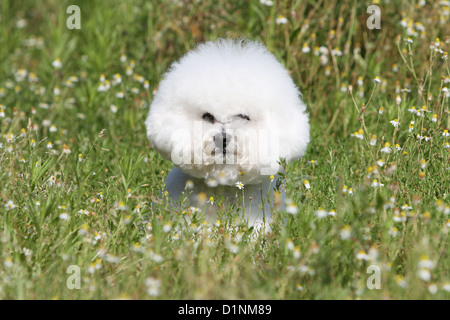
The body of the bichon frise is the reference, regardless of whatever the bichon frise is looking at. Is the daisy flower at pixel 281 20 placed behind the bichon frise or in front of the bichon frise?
behind

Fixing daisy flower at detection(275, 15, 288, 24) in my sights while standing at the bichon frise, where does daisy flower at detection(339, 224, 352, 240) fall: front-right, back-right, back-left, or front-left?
back-right

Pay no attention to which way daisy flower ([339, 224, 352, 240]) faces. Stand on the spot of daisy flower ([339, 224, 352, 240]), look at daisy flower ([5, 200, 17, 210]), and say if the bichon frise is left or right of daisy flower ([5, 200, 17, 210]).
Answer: right

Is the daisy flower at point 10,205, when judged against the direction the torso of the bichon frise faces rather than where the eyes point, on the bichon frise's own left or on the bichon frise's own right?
on the bichon frise's own right

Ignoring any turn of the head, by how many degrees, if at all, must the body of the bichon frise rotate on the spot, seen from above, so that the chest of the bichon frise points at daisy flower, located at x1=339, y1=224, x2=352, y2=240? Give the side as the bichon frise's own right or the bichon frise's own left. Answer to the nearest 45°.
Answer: approximately 45° to the bichon frise's own left
